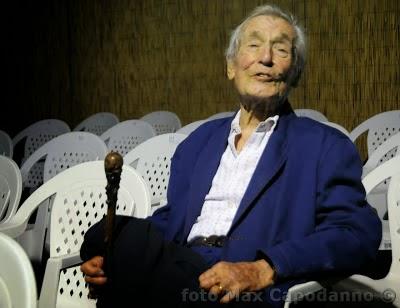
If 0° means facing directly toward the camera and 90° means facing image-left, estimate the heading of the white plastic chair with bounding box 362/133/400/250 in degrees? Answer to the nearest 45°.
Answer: approximately 45°

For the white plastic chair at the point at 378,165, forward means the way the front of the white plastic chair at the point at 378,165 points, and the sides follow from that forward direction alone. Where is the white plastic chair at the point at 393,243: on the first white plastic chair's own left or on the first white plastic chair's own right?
on the first white plastic chair's own left

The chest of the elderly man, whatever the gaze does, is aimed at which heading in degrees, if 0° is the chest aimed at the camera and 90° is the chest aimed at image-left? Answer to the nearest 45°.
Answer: approximately 45°
